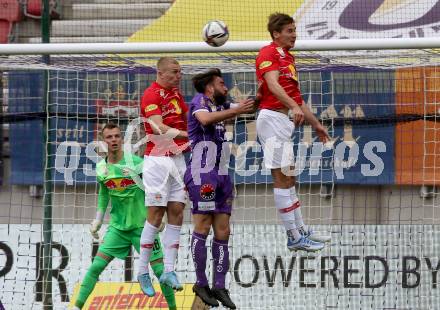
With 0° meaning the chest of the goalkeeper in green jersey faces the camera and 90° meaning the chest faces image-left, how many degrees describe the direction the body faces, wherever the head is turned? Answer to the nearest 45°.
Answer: approximately 0°

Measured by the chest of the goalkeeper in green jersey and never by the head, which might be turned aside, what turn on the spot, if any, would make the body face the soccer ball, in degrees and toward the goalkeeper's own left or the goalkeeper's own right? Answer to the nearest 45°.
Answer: approximately 45° to the goalkeeper's own left
